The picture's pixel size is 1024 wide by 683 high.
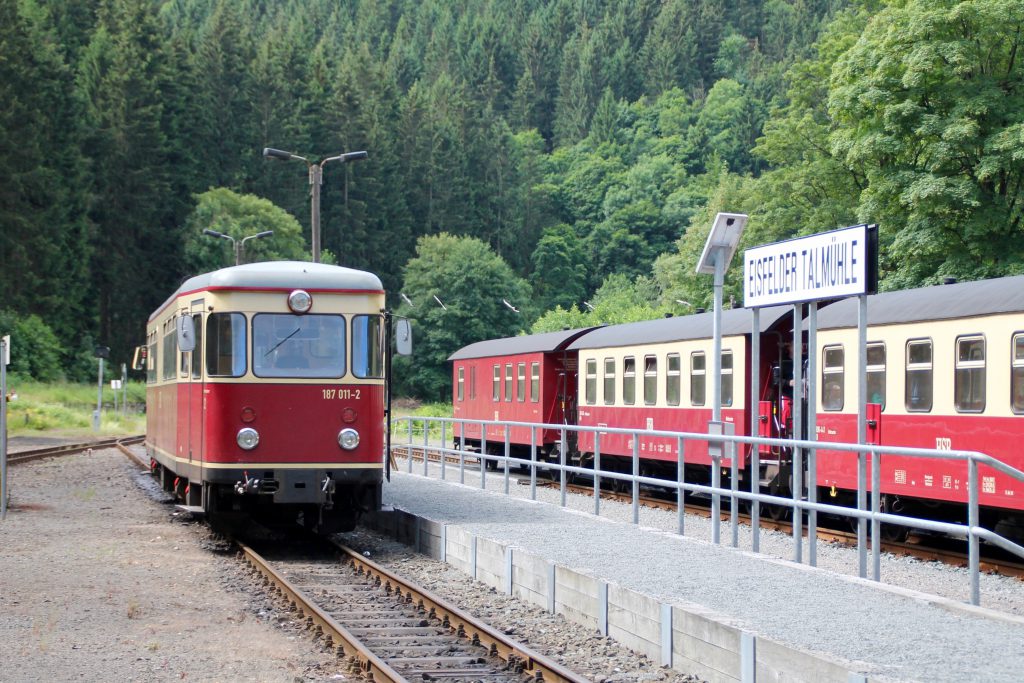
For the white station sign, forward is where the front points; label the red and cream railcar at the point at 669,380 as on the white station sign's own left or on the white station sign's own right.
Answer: on the white station sign's own right

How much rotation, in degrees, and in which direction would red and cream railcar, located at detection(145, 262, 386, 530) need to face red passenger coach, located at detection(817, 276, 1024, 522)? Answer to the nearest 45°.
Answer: approximately 90° to its left

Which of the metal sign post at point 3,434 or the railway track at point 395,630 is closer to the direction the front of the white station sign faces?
the railway track

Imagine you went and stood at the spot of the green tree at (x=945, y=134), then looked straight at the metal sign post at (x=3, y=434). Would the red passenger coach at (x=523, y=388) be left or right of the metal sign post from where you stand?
right

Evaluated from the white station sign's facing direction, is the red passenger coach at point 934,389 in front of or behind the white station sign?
behind

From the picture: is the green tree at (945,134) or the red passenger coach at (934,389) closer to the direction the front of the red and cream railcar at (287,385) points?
the red passenger coach

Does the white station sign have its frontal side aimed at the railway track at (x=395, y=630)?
yes

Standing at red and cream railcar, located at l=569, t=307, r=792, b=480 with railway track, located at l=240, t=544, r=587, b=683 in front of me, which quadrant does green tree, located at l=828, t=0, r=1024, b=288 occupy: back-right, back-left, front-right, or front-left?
back-left

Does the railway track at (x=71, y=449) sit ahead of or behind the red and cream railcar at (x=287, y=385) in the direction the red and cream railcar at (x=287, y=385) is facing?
behind

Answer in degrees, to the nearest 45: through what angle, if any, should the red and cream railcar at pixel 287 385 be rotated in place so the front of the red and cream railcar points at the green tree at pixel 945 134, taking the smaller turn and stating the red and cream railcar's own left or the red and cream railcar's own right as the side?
approximately 135° to the red and cream railcar's own left

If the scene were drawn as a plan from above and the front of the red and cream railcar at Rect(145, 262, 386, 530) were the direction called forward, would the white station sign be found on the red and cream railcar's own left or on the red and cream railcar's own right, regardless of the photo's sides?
on the red and cream railcar's own left

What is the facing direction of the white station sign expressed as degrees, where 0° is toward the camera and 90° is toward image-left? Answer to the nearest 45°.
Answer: approximately 45°

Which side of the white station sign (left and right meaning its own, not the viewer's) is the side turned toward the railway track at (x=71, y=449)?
right
